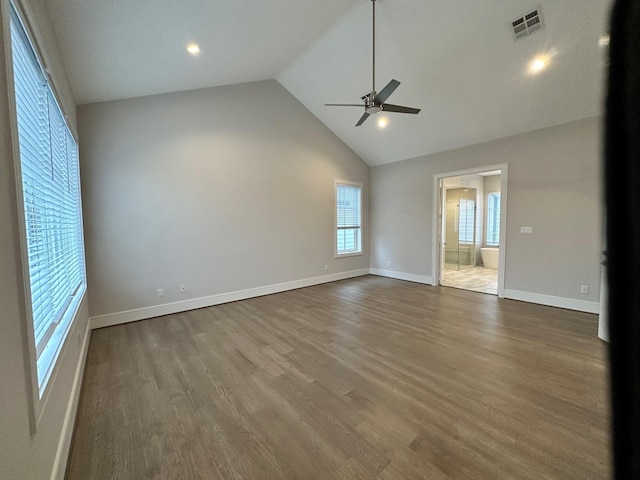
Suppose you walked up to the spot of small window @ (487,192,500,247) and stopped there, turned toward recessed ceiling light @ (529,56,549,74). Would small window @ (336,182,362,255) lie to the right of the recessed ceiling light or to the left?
right

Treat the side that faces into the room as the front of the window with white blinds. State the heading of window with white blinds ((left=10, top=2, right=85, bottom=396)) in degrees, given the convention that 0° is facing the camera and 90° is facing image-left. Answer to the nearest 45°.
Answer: approximately 270°

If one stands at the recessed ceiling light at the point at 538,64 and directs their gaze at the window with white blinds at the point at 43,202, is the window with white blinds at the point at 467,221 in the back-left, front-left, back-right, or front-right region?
back-right

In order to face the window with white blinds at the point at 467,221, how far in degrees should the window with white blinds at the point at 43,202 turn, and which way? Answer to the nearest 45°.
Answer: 0° — it already faces it
